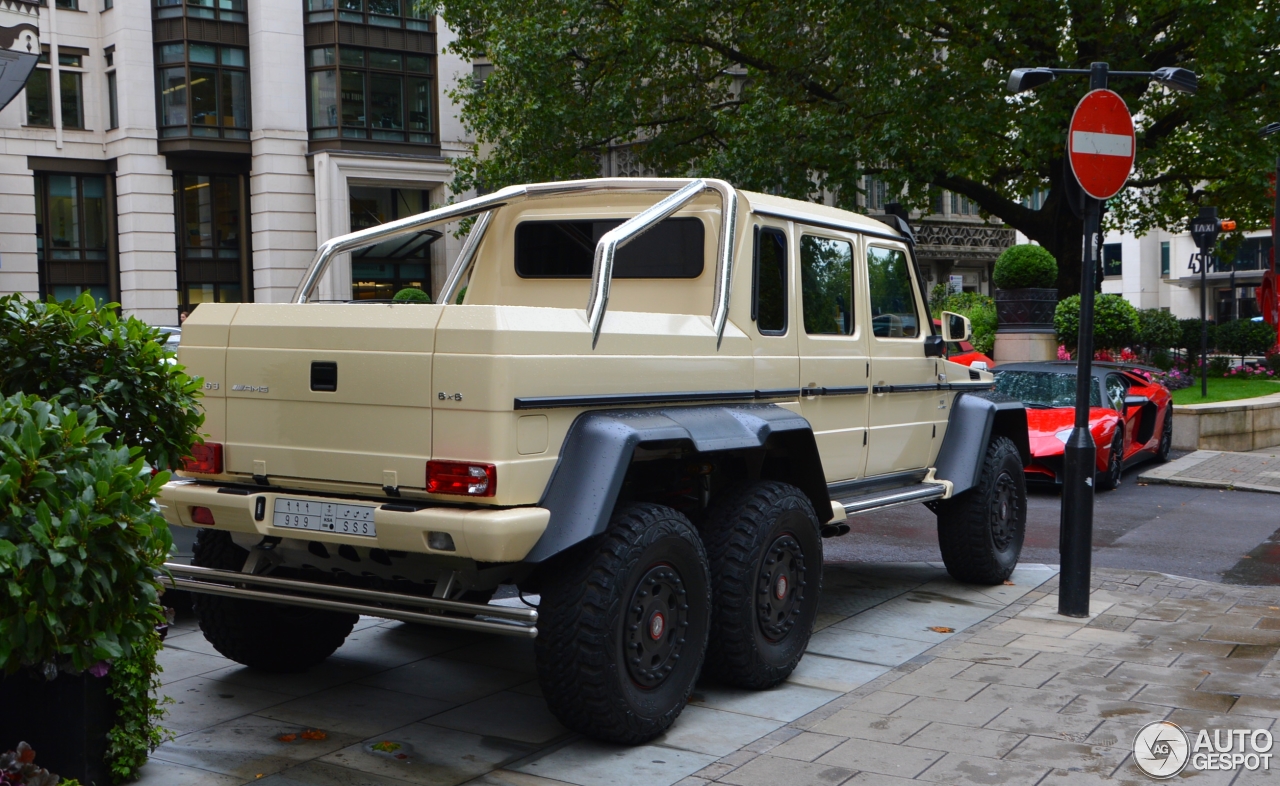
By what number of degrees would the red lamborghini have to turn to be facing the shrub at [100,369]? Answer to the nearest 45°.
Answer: approximately 45° to its left

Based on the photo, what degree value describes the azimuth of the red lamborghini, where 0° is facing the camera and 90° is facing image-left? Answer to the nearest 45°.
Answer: approximately 45°

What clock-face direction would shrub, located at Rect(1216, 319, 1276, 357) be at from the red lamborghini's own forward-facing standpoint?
The shrub is roughly at 5 o'clock from the red lamborghini.

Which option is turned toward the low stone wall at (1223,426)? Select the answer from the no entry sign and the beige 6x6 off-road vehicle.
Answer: the beige 6x6 off-road vehicle

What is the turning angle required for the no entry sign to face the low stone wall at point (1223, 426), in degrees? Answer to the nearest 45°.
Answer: approximately 135° to its left

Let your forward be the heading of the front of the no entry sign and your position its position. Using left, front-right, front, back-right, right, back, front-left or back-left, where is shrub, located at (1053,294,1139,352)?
back-left

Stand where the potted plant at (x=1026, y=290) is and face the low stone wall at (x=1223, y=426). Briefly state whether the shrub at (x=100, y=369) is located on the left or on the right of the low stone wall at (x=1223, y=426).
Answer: right

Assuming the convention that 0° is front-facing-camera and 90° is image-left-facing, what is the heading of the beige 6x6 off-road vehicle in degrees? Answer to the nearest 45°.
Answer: approximately 225°

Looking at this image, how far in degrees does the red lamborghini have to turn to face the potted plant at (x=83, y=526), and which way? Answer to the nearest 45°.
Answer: approximately 45° to its left

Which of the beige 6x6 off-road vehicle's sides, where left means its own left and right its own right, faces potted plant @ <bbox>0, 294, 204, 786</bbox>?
back

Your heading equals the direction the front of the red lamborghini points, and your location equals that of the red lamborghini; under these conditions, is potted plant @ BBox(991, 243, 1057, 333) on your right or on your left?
on your right
